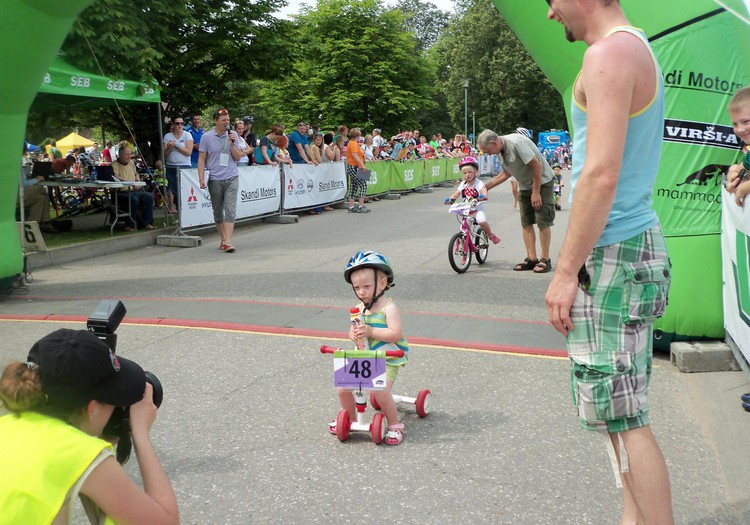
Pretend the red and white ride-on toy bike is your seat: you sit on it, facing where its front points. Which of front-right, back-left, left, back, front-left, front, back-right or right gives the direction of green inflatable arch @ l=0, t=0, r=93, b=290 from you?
right

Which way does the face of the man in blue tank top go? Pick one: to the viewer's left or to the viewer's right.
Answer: to the viewer's left

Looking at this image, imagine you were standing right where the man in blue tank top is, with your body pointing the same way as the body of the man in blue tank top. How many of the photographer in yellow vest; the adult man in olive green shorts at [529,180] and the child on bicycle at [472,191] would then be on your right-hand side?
2

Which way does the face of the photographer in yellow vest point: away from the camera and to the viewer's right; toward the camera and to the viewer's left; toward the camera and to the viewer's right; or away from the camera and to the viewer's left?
away from the camera and to the viewer's right

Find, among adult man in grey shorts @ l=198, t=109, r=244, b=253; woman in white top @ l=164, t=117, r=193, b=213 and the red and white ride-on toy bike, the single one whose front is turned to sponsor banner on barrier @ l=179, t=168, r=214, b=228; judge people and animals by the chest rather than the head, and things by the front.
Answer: the woman in white top

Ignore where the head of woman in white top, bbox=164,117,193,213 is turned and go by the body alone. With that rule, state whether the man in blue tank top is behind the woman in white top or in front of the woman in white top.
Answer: in front

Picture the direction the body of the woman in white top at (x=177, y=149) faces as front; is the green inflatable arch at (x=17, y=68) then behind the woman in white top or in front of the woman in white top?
in front

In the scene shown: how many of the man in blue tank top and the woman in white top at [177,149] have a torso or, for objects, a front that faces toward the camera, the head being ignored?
1

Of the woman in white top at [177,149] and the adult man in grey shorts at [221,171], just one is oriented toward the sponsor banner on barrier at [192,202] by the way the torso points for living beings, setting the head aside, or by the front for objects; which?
the woman in white top

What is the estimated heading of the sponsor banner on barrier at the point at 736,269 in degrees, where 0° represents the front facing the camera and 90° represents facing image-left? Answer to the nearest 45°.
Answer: approximately 45°

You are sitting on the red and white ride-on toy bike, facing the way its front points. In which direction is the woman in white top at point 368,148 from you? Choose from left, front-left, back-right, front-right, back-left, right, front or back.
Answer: back-right
